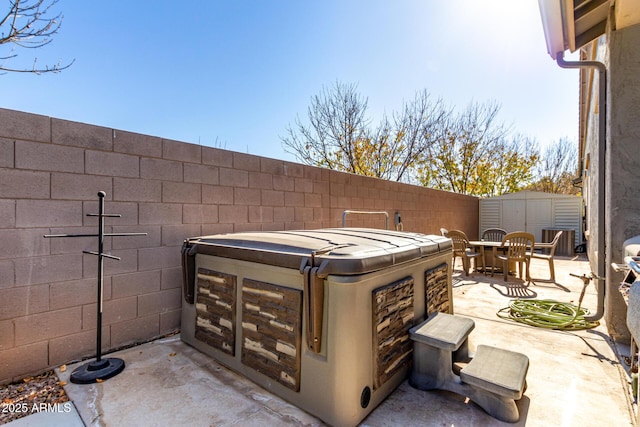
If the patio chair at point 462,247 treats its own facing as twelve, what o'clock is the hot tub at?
The hot tub is roughly at 5 o'clock from the patio chair.

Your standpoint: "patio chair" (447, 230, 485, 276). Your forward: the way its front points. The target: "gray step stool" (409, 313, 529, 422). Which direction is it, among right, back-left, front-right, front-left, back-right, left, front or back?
back-right

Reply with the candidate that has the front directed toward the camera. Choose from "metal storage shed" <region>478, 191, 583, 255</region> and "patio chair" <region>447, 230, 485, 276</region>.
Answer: the metal storage shed

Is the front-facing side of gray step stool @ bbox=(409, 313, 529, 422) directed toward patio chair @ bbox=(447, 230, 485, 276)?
no

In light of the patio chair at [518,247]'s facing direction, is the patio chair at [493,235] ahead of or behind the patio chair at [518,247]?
ahead

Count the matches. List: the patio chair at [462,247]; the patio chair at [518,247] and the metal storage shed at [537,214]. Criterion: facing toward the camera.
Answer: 1

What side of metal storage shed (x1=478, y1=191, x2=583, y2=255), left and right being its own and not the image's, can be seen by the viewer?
front

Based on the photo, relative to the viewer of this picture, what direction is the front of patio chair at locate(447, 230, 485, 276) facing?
facing away from the viewer and to the right of the viewer

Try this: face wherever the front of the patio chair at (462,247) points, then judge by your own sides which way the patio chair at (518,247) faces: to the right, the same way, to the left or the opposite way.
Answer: to the left

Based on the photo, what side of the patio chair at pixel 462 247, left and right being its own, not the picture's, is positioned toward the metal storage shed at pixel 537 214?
front

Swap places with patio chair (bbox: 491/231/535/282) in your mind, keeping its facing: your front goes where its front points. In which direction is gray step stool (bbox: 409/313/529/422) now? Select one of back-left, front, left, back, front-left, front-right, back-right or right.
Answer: back-left

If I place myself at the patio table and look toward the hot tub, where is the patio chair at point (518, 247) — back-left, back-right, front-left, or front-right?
front-left

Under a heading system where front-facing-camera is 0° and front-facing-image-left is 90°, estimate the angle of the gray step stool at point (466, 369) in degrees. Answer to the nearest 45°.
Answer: approximately 315°

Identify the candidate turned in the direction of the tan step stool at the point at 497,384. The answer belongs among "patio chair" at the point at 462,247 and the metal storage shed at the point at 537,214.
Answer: the metal storage shed

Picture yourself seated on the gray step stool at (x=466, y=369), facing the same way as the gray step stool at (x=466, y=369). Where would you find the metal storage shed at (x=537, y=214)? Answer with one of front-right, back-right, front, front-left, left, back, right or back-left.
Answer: back-left

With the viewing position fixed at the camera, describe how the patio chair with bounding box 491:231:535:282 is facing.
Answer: facing away from the viewer and to the left of the viewer

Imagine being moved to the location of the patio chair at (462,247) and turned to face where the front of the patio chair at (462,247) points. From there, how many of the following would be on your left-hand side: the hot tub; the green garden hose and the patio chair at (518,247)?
0

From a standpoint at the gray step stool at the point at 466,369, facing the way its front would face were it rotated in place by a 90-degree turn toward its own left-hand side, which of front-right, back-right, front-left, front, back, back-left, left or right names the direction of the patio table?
front-left

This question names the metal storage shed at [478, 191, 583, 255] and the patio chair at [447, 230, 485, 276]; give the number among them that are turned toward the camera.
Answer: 1

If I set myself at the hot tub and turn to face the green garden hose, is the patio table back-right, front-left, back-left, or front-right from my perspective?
front-left
